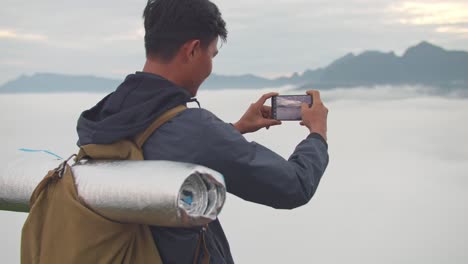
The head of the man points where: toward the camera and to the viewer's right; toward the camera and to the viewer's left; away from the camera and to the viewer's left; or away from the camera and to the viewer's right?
away from the camera and to the viewer's right

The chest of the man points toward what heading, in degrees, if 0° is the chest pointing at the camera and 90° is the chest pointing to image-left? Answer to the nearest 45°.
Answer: approximately 225°
